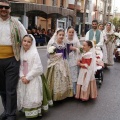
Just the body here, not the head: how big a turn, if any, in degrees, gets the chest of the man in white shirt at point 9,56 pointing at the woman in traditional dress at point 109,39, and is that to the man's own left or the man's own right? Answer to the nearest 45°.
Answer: approximately 135° to the man's own left

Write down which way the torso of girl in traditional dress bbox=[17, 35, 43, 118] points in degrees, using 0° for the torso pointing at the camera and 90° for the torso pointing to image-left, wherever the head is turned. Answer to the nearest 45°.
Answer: approximately 45°

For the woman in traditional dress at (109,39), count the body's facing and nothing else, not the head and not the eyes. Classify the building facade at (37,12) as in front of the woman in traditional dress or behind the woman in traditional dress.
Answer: behind

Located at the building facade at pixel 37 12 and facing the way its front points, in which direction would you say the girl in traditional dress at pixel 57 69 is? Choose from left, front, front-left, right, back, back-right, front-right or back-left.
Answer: front-right

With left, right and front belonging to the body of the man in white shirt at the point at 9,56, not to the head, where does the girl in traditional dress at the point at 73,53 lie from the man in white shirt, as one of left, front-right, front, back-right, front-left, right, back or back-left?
back-left

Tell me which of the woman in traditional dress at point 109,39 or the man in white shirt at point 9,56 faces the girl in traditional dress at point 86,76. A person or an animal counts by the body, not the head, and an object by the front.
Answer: the woman in traditional dress

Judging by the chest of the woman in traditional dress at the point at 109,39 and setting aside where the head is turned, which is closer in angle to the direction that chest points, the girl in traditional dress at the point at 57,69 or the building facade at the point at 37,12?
the girl in traditional dress

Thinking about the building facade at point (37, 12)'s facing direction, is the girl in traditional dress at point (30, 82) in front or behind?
in front

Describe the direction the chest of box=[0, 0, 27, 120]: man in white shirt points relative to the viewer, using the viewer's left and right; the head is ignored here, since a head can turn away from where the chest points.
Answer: facing the viewer

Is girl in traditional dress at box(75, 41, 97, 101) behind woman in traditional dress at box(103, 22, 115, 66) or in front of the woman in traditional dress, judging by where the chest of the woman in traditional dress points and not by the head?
in front

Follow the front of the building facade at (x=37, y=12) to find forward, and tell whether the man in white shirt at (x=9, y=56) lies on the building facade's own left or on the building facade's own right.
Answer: on the building facade's own right
